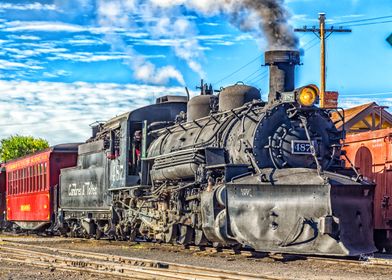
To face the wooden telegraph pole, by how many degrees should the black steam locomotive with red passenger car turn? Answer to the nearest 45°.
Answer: approximately 135° to its left

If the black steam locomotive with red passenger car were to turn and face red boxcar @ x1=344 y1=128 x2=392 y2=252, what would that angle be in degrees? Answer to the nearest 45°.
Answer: approximately 90° to its left

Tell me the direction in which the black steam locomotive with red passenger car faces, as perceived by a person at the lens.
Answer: facing the viewer and to the right of the viewer

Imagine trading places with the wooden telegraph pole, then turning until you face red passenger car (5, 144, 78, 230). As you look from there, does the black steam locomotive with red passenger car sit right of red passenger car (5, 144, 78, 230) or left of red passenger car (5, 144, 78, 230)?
left
